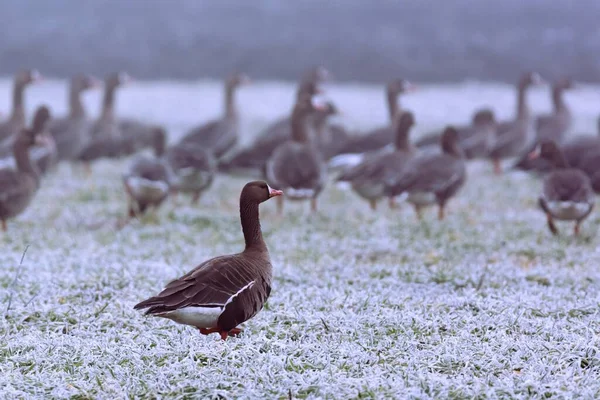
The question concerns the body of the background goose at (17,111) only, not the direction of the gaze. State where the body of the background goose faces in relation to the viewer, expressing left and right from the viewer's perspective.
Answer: facing to the right of the viewer

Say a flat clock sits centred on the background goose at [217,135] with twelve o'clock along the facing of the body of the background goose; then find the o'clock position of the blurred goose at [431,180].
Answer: The blurred goose is roughly at 2 o'clock from the background goose.

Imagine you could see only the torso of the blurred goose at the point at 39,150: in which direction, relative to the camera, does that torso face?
to the viewer's right

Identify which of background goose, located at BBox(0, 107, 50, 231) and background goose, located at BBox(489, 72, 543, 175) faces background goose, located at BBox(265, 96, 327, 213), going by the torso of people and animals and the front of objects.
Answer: background goose, located at BBox(0, 107, 50, 231)

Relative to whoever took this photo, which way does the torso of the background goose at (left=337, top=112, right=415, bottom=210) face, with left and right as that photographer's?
facing to the right of the viewer

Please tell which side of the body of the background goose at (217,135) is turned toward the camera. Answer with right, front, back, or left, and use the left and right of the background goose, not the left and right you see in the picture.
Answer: right
